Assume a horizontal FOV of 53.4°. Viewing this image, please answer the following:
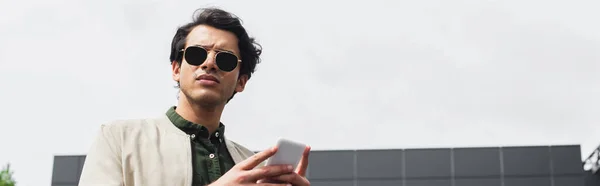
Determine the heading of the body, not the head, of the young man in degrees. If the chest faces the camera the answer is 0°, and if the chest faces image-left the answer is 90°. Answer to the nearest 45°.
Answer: approximately 315°

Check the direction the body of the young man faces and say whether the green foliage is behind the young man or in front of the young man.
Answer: behind
